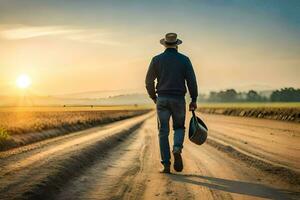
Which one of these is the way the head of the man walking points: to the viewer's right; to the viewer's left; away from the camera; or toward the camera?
away from the camera

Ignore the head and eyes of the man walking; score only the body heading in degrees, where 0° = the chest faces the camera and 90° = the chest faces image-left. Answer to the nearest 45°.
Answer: approximately 180°
